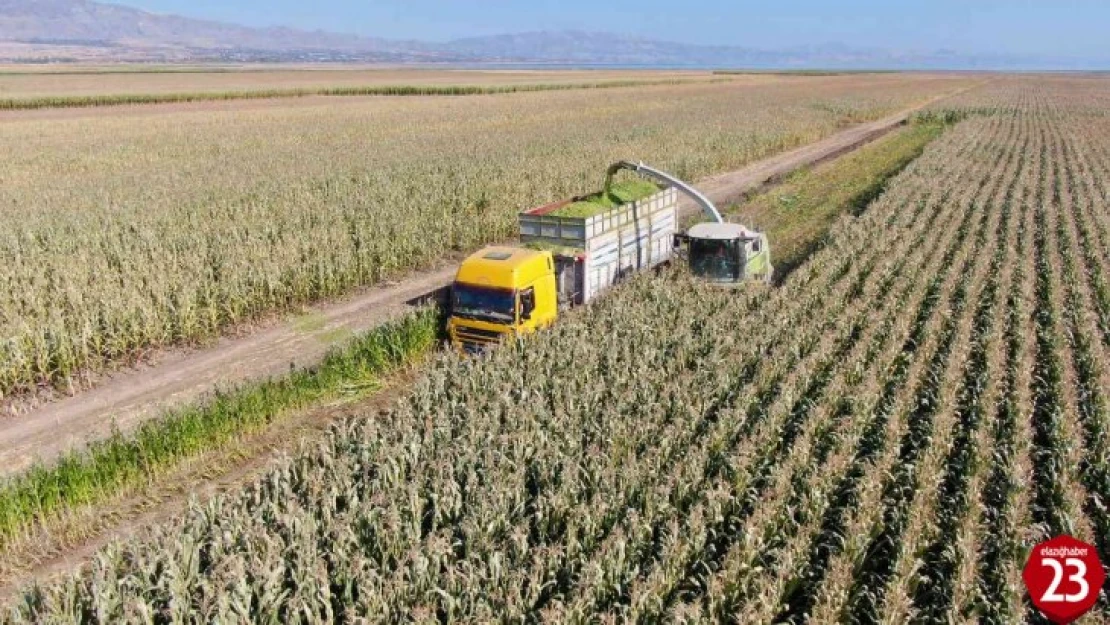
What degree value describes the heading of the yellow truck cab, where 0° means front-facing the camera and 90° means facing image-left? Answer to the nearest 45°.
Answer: approximately 45°
